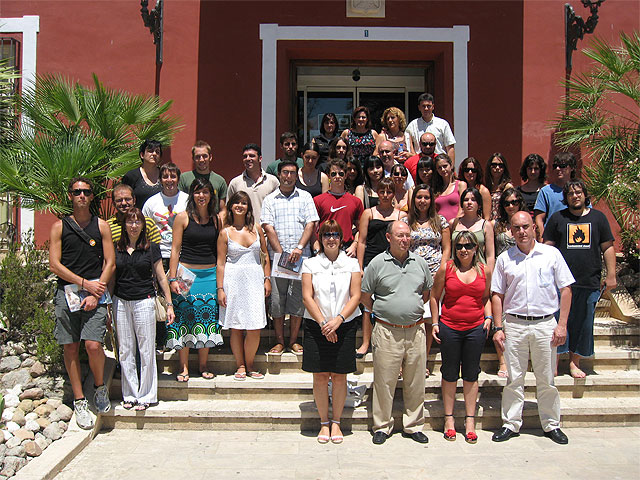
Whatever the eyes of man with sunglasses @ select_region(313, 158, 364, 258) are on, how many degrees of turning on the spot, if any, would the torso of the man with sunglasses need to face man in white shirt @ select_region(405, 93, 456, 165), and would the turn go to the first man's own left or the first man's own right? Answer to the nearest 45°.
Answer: approximately 135° to the first man's own left

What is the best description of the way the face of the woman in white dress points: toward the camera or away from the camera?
toward the camera

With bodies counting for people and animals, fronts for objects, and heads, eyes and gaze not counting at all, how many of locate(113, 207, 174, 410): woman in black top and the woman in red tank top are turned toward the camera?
2

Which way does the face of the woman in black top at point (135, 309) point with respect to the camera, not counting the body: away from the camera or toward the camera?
toward the camera

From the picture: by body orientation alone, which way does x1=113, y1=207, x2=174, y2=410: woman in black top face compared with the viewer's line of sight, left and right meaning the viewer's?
facing the viewer

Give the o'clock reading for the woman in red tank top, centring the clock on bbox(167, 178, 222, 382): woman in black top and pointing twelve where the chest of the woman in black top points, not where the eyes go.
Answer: The woman in red tank top is roughly at 10 o'clock from the woman in black top.

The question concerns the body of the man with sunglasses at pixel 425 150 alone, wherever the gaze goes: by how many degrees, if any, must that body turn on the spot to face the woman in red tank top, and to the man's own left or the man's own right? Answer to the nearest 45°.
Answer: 0° — they already face them

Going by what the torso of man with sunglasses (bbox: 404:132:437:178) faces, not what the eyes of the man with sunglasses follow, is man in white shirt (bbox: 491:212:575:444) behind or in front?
in front

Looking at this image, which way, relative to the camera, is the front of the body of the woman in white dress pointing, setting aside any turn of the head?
toward the camera

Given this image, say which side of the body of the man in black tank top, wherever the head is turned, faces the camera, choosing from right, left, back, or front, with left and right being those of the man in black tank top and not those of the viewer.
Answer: front

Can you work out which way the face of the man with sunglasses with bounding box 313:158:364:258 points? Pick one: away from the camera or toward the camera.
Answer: toward the camera

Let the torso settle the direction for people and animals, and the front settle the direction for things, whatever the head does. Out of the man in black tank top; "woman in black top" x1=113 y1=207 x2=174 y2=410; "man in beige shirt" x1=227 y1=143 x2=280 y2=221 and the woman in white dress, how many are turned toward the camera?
4

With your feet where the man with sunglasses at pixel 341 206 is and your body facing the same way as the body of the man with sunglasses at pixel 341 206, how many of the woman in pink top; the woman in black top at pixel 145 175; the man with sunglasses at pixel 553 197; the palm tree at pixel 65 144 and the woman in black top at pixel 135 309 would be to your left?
2
